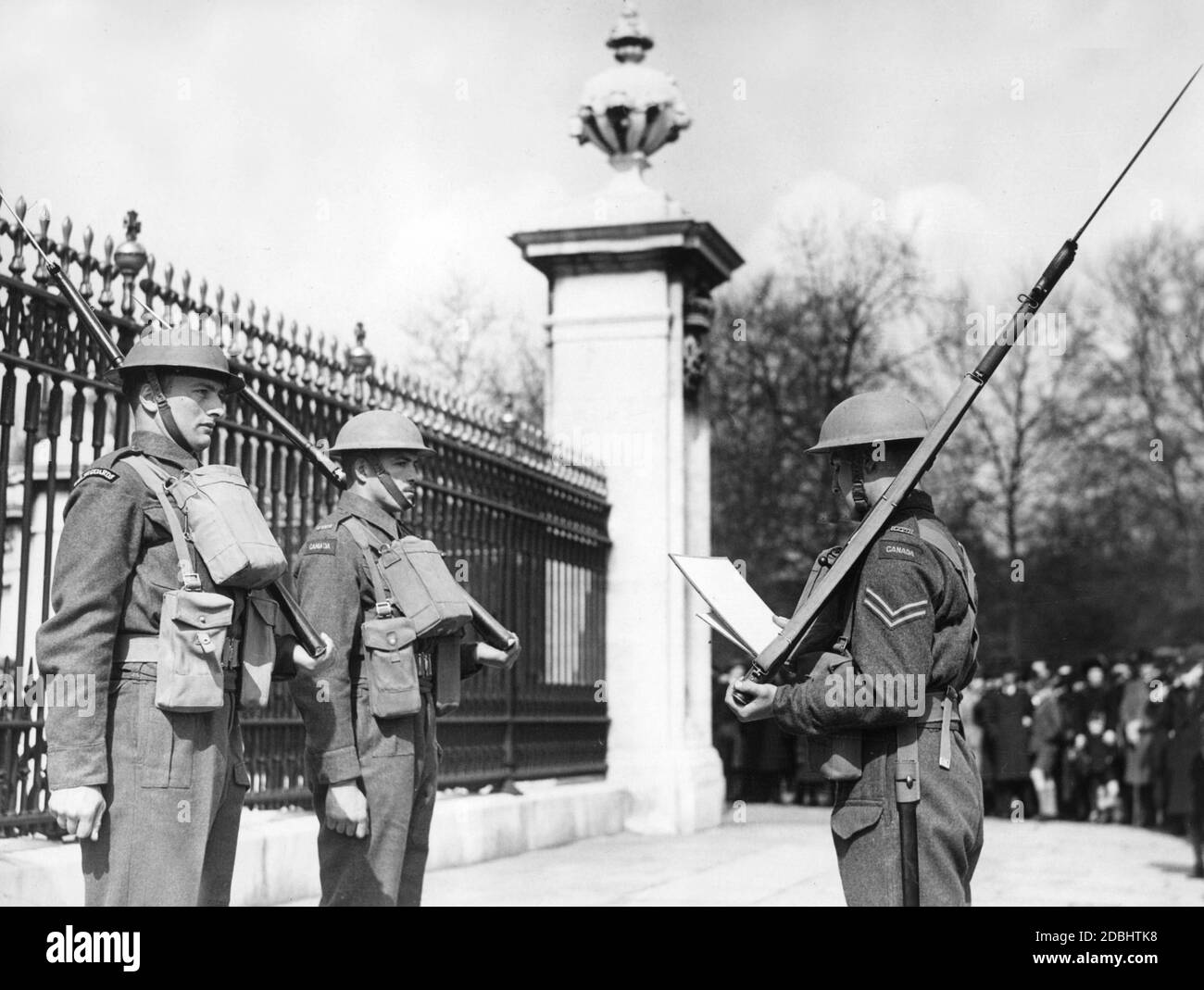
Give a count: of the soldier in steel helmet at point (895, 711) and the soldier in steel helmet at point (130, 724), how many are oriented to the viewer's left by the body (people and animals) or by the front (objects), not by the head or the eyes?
1

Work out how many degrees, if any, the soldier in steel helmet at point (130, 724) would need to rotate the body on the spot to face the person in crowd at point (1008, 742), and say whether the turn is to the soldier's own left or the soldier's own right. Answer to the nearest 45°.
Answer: approximately 90° to the soldier's own left

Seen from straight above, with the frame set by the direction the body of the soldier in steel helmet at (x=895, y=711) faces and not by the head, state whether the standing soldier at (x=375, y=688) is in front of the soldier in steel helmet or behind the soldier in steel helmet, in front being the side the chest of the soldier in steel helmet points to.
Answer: in front

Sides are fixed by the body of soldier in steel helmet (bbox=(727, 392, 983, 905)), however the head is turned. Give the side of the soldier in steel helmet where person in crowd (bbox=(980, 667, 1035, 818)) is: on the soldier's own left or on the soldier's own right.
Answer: on the soldier's own right

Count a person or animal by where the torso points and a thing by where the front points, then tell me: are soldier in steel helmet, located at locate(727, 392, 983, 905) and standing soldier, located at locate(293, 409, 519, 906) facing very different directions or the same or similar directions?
very different directions

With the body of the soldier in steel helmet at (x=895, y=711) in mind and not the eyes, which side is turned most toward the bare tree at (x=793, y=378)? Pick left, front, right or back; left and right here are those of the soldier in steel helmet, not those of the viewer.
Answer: right

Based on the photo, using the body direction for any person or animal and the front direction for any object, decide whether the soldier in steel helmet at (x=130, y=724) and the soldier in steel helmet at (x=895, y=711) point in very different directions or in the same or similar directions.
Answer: very different directions

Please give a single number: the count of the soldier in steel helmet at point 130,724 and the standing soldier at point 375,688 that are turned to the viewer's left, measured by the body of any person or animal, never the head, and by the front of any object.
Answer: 0

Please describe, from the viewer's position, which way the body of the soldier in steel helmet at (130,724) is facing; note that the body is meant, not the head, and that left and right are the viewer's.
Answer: facing the viewer and to the right of the viewer

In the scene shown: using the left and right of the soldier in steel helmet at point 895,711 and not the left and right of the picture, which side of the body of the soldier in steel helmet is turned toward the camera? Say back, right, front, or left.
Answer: left

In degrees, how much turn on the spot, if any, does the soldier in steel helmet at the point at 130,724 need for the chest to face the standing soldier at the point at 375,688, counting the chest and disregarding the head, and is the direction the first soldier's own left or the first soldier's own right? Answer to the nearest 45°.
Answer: approximately 90° to the first soldier's own left

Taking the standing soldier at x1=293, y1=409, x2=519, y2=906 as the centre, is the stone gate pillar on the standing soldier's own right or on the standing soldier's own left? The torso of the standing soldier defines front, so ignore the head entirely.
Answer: on the standing soldier's own left

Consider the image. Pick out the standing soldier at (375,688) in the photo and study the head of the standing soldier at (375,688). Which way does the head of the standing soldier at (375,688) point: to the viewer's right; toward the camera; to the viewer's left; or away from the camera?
to the viewer's right
